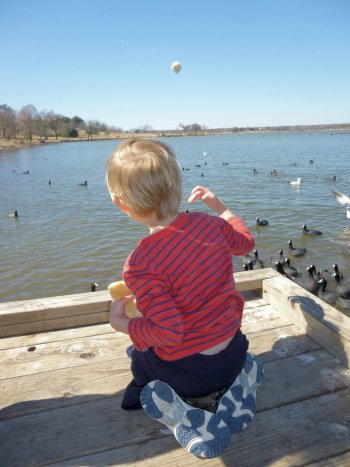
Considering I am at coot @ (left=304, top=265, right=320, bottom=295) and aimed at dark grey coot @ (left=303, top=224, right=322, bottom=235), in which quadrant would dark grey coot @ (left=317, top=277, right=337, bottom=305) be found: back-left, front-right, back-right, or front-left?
back-right

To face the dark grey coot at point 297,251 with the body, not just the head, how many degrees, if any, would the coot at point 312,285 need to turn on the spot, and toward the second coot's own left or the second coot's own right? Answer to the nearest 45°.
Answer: approximately 135° to the second coot's own right

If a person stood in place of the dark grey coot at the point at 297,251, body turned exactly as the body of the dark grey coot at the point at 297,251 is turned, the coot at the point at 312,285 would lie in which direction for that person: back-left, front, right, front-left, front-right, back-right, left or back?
left
